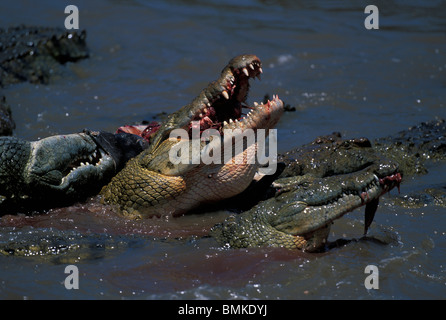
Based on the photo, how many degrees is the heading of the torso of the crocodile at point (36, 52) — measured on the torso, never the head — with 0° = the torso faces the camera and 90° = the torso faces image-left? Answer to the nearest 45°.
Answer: approximately 270°

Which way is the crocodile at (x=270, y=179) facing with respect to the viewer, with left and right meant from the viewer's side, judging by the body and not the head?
facing to the right of the viewer
